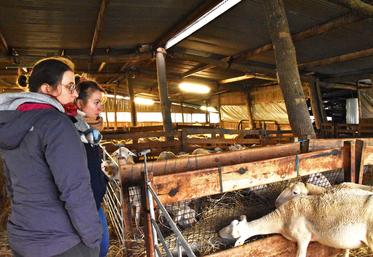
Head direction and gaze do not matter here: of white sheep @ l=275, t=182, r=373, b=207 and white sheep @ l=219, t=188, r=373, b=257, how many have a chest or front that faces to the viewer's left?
2

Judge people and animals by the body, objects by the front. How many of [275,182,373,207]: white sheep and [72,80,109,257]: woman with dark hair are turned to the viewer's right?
1

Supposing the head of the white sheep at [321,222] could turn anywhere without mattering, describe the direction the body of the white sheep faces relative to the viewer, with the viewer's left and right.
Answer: facing to the left of the viewer

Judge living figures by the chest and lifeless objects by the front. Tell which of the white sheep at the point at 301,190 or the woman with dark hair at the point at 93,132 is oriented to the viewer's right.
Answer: the woman with dark hair

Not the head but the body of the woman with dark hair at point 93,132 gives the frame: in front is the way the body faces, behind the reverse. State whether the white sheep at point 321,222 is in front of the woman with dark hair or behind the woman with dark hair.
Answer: in front

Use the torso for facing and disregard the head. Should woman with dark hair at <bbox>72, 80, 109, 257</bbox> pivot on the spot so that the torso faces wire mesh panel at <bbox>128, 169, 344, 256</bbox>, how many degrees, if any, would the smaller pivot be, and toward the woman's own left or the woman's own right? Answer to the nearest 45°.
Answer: approximately 45° to the woman's own left

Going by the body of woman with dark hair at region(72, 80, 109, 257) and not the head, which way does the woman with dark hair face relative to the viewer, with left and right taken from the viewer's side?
facing to the right of the viewer

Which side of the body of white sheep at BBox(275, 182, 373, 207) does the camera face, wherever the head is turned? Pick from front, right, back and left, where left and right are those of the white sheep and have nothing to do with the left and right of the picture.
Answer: left

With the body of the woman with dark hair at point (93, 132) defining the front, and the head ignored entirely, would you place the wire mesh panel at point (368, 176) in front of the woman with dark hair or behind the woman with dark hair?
in front

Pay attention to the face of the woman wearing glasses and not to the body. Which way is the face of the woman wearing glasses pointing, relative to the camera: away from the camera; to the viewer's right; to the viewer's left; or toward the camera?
to the viewer's right

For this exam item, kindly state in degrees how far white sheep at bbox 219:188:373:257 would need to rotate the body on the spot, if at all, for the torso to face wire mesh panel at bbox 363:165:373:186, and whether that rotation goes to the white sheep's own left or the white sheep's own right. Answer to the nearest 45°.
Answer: approximately 90° to the white sheep's own right
